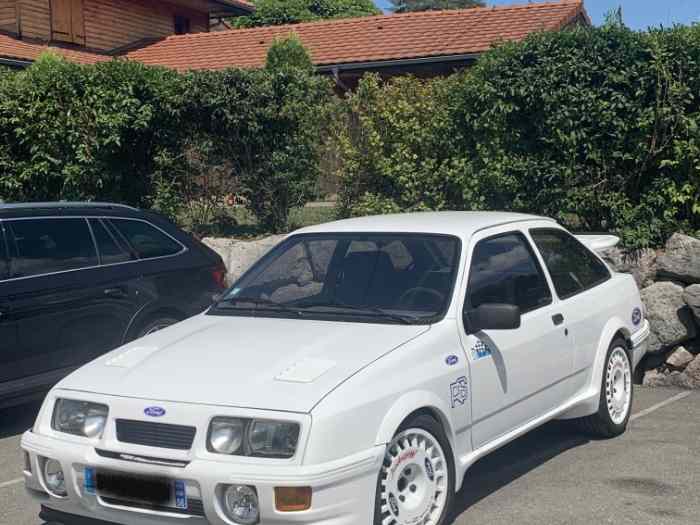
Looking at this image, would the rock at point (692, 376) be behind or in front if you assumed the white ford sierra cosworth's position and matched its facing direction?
behind

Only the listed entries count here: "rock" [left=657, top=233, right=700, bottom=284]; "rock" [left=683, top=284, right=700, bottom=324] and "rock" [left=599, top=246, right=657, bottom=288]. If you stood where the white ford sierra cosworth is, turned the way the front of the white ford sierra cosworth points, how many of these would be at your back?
3

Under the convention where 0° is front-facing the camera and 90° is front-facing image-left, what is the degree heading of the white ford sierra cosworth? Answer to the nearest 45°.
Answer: approximately 45°

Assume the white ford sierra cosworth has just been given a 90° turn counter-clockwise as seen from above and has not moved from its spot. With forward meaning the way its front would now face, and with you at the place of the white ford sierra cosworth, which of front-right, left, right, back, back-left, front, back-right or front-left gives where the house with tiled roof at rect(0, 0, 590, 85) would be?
back-left

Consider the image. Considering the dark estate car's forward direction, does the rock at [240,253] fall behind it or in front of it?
behind

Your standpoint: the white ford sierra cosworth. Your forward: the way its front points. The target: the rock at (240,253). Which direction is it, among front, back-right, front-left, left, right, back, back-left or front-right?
back-right

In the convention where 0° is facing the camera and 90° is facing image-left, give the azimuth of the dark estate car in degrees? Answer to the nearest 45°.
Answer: approximately 45°

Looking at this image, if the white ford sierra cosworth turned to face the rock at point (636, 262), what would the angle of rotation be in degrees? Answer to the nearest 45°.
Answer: approximately 180°
